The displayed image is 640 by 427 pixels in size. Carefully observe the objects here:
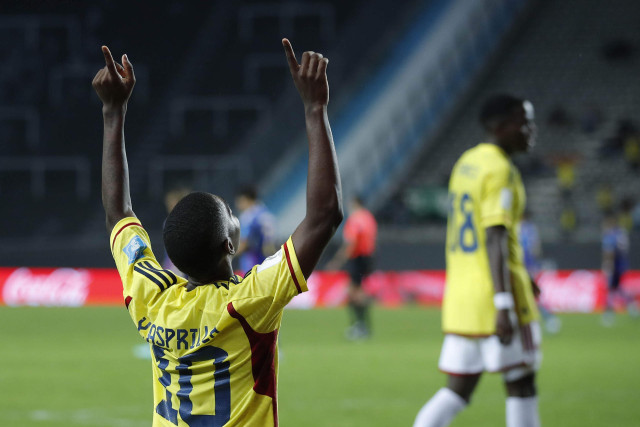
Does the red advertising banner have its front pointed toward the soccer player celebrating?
yes

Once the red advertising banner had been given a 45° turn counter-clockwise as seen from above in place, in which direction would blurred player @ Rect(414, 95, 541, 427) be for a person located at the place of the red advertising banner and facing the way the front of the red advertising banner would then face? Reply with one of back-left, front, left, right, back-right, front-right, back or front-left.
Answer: front-right

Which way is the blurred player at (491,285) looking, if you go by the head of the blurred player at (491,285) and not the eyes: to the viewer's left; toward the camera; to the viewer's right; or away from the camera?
to the viewer's right

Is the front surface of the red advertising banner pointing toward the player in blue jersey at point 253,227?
yes

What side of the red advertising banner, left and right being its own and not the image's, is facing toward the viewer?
front

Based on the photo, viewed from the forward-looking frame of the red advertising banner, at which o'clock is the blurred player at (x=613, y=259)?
The blurred player is roughly at 10 o'clock from the red advertising banner.

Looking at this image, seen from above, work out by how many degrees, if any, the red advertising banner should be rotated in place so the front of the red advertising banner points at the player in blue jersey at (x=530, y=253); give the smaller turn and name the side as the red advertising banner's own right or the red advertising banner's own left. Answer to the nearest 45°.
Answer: approximately 45° to the red advertising banner's own left

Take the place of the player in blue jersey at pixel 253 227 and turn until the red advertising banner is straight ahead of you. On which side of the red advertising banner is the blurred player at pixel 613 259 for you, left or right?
right
